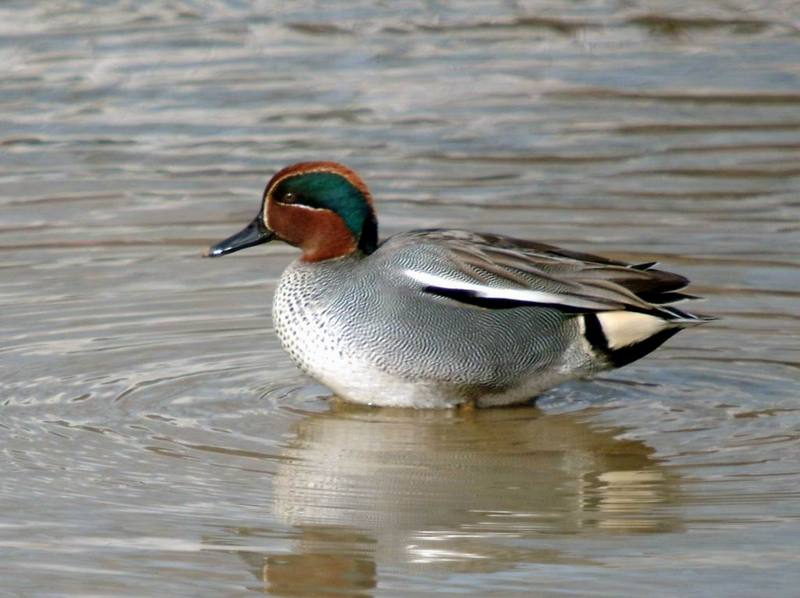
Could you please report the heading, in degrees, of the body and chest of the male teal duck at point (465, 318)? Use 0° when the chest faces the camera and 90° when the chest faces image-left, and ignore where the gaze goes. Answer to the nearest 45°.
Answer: approximately 90°
